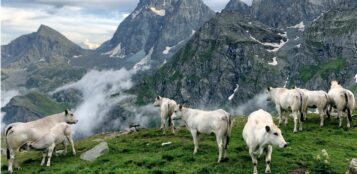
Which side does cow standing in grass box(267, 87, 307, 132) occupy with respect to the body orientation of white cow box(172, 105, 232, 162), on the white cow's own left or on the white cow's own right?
on the white cow's own right

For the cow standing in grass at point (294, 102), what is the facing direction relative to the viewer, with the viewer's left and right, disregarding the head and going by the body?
facing away from the viewer and to the left of the viewer

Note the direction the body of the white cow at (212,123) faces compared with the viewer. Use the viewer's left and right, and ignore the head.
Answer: facing away from the viewer and to the left of the viewer

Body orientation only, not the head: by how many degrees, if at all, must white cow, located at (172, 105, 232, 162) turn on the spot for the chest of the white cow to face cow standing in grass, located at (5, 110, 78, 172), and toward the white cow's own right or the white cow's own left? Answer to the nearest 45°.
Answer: approximately 45° to the white cow's own left

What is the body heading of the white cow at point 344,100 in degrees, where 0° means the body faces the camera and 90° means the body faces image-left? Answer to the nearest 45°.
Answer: approximately 135°
